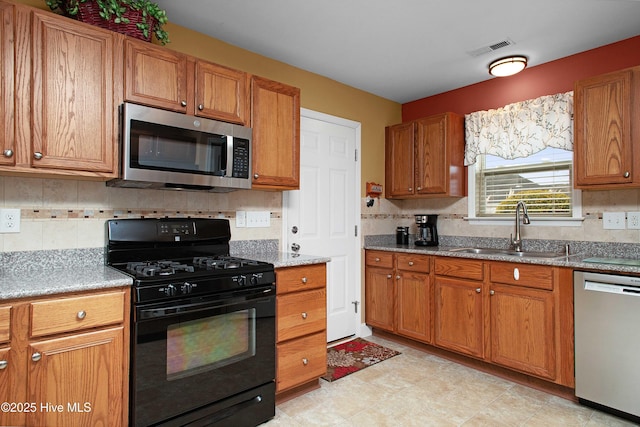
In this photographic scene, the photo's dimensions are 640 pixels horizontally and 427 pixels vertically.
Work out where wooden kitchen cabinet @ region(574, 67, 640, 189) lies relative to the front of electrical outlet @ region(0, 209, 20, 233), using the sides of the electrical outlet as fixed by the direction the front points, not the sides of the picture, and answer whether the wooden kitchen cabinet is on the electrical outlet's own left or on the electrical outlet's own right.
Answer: on the electrical outlet's own left

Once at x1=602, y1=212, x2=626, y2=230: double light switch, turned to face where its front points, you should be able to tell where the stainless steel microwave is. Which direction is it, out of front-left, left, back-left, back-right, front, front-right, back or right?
front-right

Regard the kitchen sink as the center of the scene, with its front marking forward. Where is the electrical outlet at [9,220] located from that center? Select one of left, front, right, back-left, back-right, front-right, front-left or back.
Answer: front-right

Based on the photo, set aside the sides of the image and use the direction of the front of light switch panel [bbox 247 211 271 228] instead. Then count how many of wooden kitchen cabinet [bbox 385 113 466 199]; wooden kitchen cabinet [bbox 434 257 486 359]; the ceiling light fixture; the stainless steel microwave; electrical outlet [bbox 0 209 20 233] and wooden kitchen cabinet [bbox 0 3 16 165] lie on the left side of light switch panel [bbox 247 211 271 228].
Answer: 3

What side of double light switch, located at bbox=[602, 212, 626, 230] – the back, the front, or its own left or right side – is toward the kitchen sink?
right

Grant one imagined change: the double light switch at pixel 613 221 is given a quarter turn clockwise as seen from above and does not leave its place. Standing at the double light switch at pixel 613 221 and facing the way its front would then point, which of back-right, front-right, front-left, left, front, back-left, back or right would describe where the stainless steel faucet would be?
front

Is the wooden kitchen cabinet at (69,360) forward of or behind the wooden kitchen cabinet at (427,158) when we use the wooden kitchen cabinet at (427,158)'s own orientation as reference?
forward

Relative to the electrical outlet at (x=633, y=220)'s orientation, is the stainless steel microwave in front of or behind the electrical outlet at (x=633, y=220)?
in front

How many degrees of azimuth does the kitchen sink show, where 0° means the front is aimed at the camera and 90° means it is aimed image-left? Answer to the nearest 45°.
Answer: approximately 0°

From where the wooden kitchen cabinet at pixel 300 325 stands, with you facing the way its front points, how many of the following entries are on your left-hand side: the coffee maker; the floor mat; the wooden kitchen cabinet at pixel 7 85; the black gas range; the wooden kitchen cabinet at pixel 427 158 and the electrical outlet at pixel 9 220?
3

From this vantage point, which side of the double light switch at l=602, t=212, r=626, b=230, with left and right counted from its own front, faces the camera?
front

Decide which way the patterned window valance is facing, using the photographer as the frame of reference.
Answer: facing the viewer and to the left of the viewer
